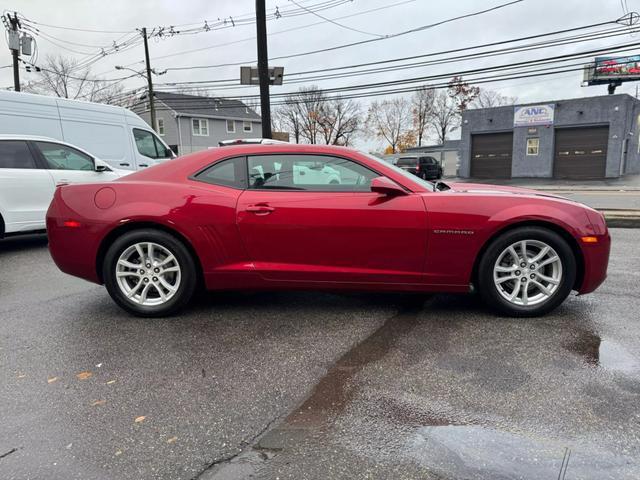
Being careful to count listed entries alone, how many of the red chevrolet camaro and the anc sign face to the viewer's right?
1

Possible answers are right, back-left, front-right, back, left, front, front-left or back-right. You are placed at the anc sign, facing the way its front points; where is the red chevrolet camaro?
front

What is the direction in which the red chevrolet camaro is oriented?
to the viewer's right

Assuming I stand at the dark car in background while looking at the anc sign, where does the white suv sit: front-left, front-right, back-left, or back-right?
back-right

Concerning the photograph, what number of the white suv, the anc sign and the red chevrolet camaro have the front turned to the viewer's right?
2

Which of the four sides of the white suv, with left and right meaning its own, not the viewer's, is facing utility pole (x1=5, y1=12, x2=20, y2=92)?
left

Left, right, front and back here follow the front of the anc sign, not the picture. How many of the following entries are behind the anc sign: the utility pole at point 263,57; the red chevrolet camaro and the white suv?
0

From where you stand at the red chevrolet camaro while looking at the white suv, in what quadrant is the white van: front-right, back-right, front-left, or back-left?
front-right

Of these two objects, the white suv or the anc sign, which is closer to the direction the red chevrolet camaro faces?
the anc sign

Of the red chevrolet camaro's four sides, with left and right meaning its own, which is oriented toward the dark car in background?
left

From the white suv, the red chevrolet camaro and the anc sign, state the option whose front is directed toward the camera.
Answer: the anc sign

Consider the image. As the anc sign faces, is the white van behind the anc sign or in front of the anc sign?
in front

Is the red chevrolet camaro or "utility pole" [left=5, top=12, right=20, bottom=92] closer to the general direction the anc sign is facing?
the red chevrolet camaro

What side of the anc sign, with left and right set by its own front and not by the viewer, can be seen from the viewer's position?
front

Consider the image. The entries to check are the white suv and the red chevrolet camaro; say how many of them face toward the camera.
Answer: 0

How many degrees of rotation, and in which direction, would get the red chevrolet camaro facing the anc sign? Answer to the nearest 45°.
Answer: approximately 45° to its left

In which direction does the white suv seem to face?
to the viewer's right
